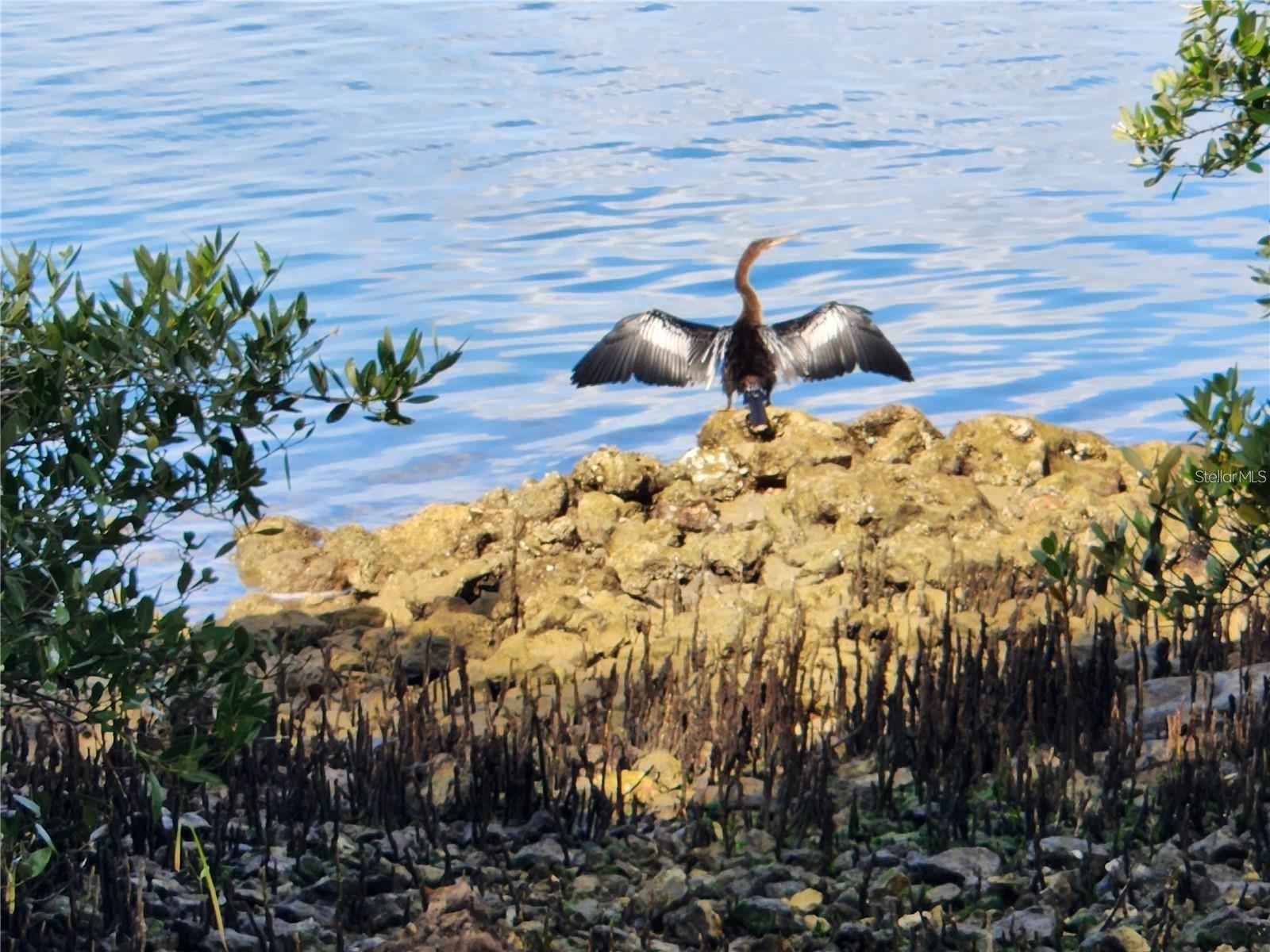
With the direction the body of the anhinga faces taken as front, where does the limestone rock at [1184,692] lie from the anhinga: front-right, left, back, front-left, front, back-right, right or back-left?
back

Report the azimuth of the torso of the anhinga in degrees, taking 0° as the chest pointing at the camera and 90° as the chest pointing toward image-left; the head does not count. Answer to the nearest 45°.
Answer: approximately 180°

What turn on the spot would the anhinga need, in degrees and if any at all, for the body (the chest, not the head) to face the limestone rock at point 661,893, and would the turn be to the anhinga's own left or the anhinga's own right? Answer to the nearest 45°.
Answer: approximately 180°

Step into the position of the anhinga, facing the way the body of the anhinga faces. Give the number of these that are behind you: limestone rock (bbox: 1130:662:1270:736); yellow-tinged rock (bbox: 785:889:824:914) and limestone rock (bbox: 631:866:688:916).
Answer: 3

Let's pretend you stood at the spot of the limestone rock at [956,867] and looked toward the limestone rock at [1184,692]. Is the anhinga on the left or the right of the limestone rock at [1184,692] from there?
left

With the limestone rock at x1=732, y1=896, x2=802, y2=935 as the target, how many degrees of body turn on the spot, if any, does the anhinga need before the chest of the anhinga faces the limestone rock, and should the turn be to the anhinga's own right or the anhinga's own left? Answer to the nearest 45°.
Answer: approximately 180°

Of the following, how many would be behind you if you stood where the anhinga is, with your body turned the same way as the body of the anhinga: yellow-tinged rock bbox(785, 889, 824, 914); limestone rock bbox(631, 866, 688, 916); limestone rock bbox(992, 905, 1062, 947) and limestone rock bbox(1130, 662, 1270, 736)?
4

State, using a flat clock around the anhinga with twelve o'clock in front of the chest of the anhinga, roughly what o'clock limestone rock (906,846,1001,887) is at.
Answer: The limestone rock is roughly at 6 o'clock from the anhinga.

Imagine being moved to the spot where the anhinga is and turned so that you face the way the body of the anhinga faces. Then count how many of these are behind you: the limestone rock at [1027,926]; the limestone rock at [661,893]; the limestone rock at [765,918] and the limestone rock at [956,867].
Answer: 4

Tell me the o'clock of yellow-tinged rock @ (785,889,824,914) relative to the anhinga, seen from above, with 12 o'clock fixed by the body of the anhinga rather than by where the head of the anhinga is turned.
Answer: The yellow-tinged rock is roughly at 6 o'clock from the anhinga.

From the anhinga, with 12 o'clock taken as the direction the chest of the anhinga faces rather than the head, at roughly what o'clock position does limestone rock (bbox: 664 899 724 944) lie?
The limestone rock is roughly at 6 o'clock from the anhinga.
